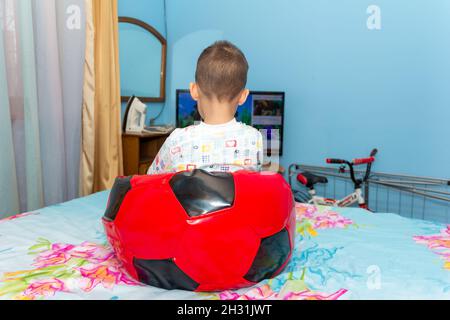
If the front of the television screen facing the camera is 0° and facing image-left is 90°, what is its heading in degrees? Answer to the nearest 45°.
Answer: approximately 0°

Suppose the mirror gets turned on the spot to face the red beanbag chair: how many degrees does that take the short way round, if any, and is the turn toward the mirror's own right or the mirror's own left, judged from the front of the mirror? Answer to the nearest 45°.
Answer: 0° — it already faces it

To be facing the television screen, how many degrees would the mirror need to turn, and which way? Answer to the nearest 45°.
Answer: approximately 45° to its left

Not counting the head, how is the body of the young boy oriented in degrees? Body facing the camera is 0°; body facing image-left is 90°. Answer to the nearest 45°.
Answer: approximately 180°

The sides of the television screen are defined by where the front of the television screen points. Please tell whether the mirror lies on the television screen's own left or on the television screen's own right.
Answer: on the television screen's own right

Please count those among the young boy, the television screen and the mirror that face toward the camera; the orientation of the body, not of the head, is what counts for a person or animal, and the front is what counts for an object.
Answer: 2

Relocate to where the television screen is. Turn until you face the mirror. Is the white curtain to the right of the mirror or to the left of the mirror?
left

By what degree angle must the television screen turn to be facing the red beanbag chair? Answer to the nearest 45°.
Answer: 0° — it already faces it

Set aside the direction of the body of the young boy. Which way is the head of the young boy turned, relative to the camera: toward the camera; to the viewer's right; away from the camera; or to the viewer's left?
away from the camera

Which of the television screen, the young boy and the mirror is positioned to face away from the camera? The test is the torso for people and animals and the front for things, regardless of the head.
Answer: the young boy

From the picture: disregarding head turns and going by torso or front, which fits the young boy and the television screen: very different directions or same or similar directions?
very different directions
